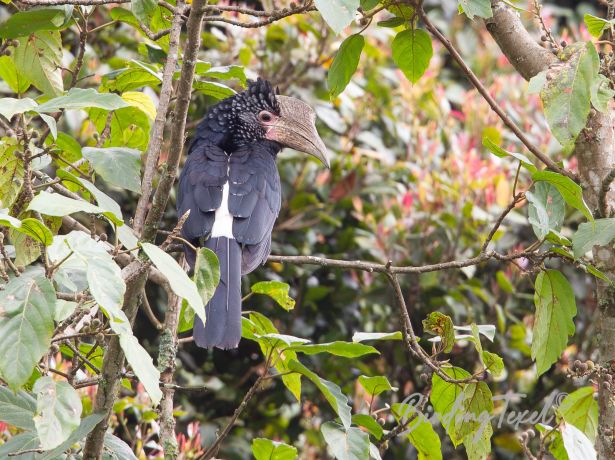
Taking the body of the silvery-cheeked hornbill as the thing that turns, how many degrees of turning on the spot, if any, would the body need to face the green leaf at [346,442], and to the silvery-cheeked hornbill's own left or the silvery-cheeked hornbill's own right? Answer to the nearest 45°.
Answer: approximately 180°

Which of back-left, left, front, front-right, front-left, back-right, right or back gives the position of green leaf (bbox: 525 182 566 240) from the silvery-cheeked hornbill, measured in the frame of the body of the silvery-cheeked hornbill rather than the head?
back-right

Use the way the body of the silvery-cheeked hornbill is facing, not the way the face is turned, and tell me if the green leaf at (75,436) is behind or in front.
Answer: behind

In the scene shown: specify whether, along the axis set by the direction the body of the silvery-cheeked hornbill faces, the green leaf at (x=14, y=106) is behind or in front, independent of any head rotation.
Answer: behind

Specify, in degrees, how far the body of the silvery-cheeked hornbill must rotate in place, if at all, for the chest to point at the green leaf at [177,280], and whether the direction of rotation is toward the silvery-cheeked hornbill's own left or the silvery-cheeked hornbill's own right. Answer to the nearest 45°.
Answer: approximately 180°

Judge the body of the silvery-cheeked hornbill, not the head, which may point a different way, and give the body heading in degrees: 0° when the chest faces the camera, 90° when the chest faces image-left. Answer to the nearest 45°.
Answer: approximately 180°

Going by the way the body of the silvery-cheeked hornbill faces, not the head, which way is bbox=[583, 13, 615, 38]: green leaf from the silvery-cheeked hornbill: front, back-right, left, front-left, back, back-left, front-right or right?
back-right

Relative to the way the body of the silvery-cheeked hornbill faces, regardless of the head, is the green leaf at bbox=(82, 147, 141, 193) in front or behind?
behind
